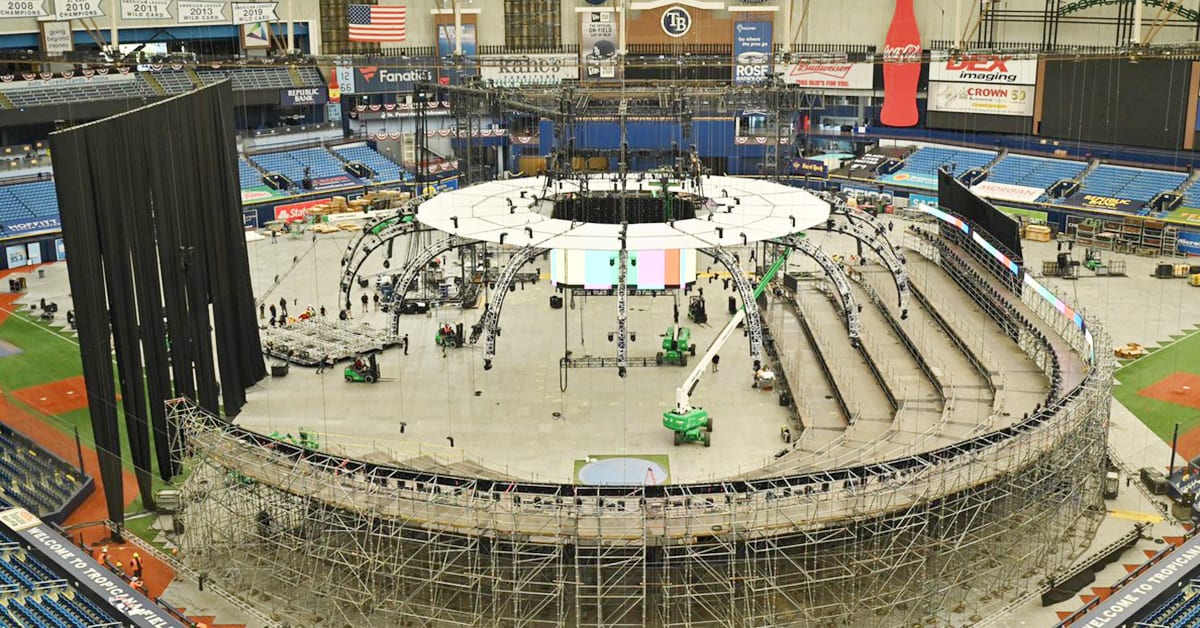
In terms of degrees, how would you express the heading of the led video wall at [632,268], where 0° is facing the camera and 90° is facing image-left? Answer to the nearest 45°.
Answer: approximately 0°

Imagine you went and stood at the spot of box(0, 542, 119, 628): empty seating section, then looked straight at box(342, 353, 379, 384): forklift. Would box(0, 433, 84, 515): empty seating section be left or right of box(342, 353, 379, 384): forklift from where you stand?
left

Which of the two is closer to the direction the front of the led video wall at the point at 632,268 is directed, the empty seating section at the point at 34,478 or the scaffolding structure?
the scaffolding structure

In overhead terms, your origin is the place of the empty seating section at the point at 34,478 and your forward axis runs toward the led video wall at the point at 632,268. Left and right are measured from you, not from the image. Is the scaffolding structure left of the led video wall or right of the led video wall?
right

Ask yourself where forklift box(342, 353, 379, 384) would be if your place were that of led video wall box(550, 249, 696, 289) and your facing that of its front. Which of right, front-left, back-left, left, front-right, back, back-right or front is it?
right

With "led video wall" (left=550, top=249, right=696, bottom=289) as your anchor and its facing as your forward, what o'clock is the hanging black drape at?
The hanging black drape is roughly at 2 o'clock from the led video wall.

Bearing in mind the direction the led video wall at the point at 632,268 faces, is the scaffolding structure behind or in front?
in front

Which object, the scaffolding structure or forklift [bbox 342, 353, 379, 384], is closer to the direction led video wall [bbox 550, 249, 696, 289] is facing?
the scaffolding structure

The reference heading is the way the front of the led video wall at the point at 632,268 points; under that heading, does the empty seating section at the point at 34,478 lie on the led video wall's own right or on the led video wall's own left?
on the led video wall's own right

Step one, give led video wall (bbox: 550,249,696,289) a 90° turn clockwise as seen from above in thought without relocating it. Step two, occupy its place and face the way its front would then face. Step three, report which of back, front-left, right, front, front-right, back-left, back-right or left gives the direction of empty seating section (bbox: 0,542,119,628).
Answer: front-left
